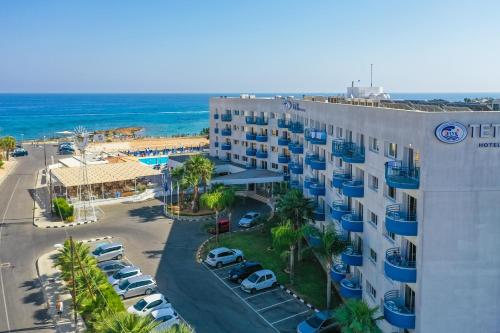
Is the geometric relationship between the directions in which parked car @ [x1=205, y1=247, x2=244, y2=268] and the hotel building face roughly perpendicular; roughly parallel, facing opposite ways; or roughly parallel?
roughly parallel, facing opposite ways

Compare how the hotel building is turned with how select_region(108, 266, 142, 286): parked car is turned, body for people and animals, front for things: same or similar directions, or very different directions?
same or similar directions

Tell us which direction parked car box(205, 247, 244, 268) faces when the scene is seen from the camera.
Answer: facing away from the viewer and to the right of the viewer

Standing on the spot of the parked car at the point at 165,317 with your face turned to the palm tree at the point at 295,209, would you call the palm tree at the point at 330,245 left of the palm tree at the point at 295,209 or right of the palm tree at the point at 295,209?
right

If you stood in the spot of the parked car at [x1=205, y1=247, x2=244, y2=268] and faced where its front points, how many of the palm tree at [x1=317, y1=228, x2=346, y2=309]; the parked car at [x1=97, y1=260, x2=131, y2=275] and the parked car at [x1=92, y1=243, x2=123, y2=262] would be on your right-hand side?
1

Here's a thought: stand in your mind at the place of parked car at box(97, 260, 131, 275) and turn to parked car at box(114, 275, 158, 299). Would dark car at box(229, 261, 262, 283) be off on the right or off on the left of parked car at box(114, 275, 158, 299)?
left

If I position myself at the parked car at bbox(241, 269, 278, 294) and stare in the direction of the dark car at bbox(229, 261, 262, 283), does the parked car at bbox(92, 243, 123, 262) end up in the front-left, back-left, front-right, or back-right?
front-left

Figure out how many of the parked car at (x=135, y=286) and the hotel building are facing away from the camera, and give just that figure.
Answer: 0

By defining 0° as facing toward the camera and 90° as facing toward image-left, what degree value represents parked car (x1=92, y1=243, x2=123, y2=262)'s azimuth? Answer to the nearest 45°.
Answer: approximately 45°

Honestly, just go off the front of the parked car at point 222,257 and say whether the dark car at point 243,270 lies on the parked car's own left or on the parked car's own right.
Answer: on the parked car's own right

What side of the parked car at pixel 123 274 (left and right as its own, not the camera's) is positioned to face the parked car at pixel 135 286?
left
